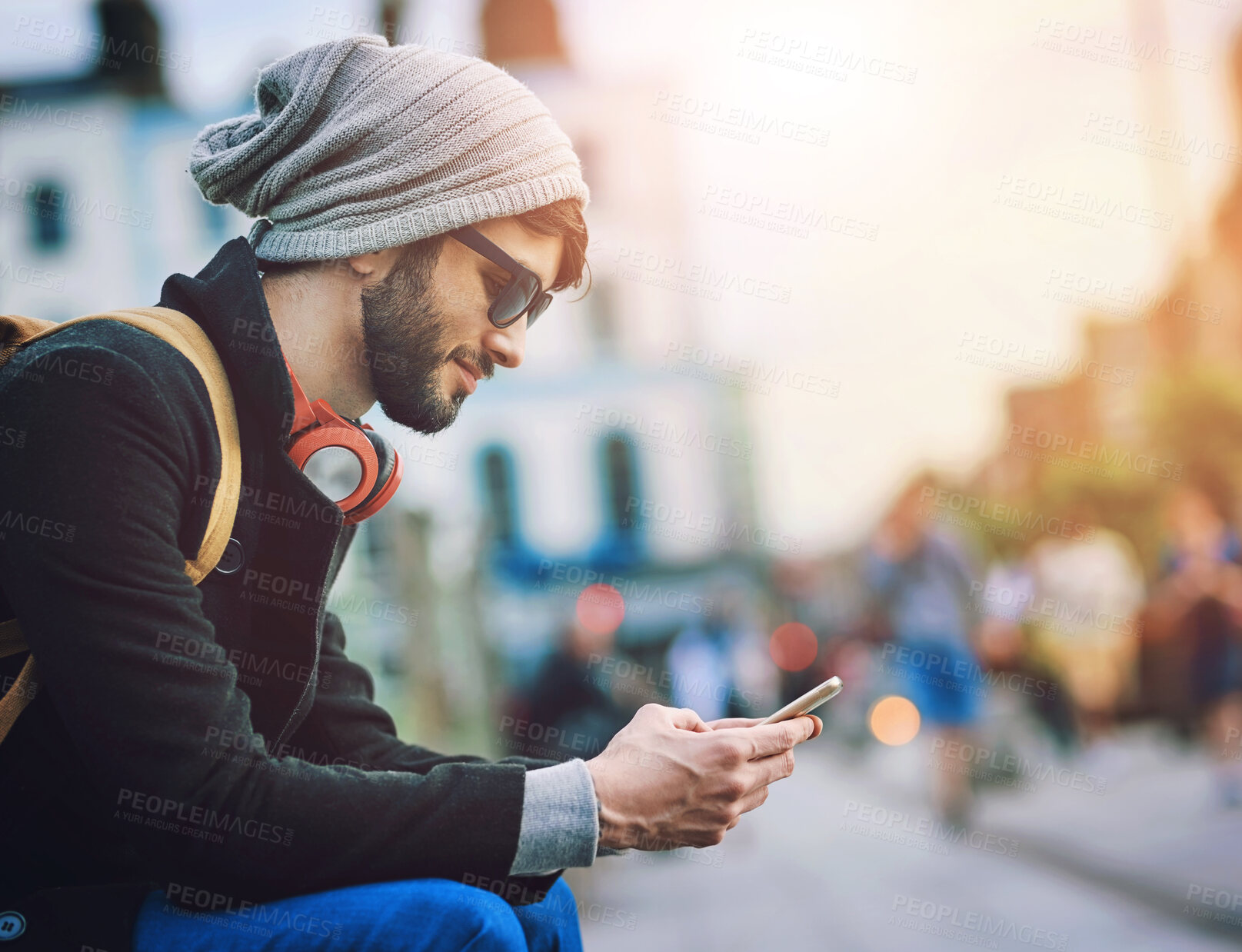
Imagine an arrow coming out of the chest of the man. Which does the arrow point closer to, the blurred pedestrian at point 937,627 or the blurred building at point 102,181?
the blurred pedestrian

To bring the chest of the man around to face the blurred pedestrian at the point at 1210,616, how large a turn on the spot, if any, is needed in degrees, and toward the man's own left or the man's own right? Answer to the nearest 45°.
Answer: approximately 45° to the man's own left

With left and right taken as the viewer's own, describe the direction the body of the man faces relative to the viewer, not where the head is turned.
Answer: facing to the right of the viewer

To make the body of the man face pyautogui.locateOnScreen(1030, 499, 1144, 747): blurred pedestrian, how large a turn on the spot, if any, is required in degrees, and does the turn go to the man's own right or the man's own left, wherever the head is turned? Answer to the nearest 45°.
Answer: approximately 45° to the man's own left

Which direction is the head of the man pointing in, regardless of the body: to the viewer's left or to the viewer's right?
to the viewer's right
